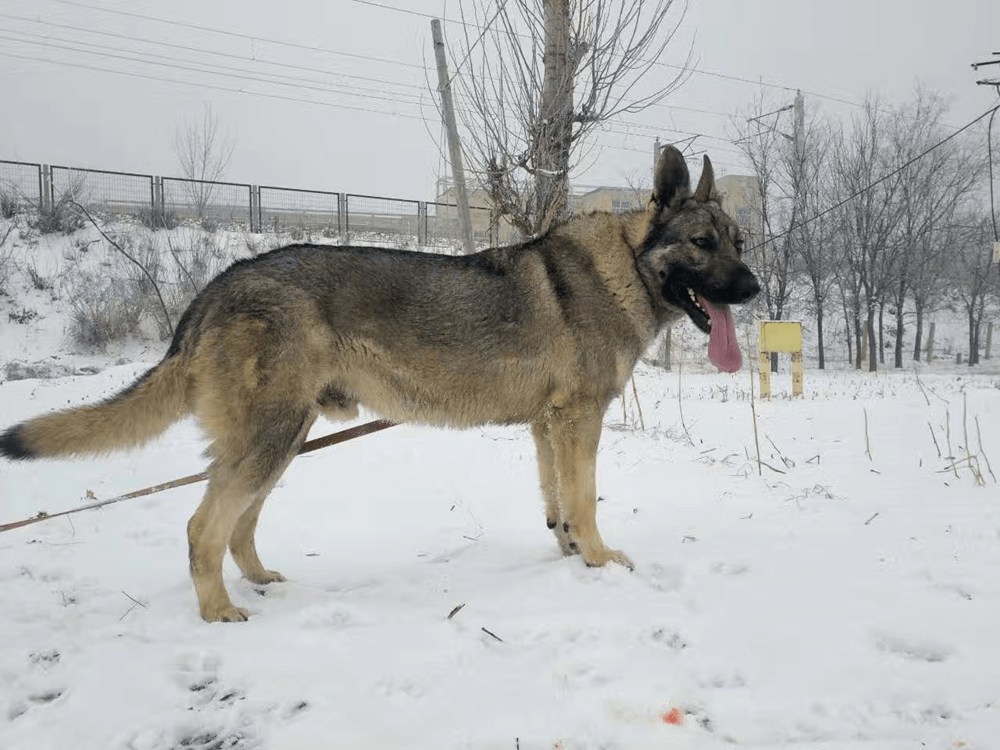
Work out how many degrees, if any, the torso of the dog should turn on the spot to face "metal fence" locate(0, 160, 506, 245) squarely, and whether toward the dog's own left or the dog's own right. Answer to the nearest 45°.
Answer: approximately 90° to the dog's own left

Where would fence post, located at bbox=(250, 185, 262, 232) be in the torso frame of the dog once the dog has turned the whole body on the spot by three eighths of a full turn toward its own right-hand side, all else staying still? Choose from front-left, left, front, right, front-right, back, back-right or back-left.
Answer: back-right

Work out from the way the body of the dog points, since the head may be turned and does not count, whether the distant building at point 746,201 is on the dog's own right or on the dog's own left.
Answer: on the dog's own left

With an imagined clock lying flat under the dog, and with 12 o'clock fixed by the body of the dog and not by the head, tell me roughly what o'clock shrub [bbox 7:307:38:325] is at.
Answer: The shrub is roughly at 8 o'clock from the dog.

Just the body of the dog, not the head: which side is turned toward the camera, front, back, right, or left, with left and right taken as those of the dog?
right

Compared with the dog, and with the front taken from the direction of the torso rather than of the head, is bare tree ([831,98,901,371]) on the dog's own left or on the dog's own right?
on the dog's own left
